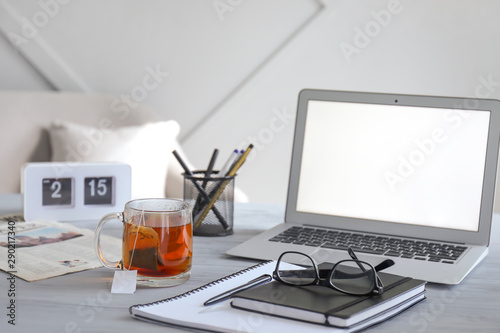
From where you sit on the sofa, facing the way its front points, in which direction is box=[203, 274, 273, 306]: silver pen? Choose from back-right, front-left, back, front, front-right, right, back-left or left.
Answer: front

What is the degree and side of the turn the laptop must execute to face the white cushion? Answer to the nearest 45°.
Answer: approximately 90° to its right

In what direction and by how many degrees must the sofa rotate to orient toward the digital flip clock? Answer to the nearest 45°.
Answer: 0° — it already faces it

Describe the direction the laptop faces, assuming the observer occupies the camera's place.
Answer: facing the viewer and to the left of the viewer

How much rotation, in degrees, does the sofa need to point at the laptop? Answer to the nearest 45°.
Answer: approximately 45° to its left

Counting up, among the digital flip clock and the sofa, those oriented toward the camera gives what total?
2

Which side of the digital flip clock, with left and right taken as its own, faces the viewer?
front

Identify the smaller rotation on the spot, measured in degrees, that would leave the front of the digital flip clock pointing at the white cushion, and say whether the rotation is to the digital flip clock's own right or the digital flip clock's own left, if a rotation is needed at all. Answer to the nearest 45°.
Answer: approximately 180°

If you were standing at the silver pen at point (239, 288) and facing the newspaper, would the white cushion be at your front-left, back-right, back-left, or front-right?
front-right

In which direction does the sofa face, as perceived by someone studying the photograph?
facing the viewer

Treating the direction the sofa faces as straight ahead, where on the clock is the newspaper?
The newspaper is roughly at 12 o'clock from the sofa.

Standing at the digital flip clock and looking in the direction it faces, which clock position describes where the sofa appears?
The sofa is roughly at 6 o'clock from the digital flip clock.

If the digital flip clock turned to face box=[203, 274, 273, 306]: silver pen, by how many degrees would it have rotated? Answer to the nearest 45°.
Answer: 0° — it already faces it
